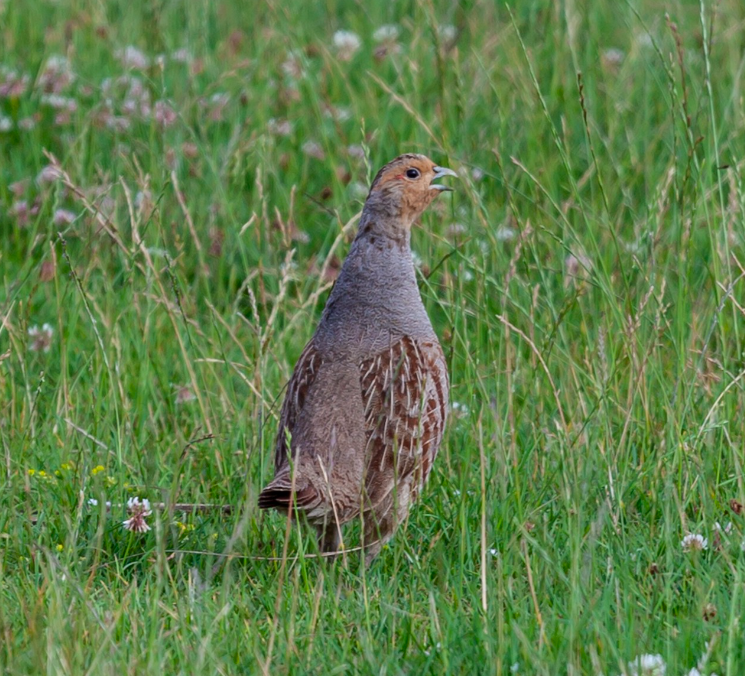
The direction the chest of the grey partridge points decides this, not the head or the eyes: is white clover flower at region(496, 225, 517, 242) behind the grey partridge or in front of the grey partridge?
in front

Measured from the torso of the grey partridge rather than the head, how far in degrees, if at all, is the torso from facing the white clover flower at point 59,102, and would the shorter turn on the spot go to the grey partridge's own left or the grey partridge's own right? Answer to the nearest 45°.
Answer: approximately 90° to the grey partridge's own left

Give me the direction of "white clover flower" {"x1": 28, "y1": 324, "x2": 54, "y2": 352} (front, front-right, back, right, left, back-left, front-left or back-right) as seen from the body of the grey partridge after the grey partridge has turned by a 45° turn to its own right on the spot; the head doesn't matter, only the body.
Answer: back-left

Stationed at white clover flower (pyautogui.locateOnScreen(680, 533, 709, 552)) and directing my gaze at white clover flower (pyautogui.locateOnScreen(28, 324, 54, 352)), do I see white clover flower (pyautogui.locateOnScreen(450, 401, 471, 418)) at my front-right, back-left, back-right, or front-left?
front-right

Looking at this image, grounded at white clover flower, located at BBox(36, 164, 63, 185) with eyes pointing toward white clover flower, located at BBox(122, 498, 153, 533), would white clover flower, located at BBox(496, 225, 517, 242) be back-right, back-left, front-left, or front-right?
front-left

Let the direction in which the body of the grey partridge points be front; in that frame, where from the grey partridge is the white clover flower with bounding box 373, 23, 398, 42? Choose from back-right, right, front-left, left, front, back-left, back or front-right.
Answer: front-left

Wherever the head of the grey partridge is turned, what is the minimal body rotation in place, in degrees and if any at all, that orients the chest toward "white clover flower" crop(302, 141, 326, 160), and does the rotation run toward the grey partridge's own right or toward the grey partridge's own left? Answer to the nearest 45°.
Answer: approximately 45° to the grey partridge's own left

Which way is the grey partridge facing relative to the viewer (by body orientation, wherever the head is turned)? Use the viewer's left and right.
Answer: facing away from the viewer and to the right of the viewer
